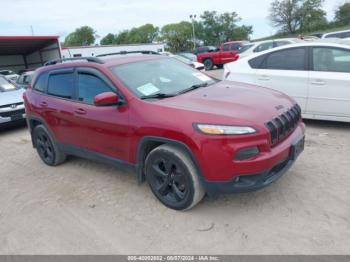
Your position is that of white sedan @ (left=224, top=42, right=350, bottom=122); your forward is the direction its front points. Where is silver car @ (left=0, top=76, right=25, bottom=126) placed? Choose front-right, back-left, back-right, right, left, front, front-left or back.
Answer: back

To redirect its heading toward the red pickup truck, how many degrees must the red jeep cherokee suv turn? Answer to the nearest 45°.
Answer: approximately 135° to its left

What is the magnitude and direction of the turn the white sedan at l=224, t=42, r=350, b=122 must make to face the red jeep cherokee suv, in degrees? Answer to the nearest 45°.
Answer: approximately 135° to its right

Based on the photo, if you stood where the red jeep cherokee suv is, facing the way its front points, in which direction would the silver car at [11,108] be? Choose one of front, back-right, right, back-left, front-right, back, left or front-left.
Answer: back

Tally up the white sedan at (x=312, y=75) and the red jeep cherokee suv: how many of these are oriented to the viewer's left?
0

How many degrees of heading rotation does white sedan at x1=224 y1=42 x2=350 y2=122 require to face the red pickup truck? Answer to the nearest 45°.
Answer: approximately 90° to its left

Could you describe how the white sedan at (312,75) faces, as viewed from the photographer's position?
facing to the right of the viewer

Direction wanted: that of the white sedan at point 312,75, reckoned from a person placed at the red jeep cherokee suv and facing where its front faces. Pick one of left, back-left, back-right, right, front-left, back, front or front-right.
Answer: left
